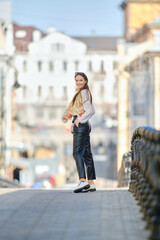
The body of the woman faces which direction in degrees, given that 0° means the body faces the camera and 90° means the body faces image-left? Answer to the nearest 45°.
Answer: approximately 90°
